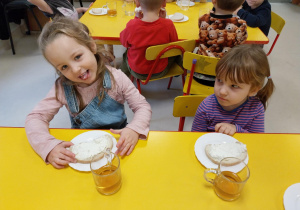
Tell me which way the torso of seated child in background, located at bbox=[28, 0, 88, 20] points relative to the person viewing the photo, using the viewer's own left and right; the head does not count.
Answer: facing to the right of the viewer

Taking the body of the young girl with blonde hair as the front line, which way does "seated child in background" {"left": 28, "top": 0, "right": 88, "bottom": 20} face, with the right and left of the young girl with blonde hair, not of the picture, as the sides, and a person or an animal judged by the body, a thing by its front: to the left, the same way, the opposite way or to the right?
to the left

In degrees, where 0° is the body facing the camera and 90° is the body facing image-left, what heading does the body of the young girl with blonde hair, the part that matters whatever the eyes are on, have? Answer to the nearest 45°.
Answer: approximately 0°

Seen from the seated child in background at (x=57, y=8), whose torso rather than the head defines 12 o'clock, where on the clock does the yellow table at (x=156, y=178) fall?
The yellow table is roughly at 3 o'clock from the seated child in background.

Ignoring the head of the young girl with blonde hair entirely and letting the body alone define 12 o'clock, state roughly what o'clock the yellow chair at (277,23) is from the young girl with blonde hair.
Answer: The yellow chair is roughly at 8 o'clock from the young girl with blonde hair.

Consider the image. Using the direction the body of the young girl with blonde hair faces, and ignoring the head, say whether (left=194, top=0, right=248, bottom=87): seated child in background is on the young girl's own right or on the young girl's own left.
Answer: on the young girl's own left

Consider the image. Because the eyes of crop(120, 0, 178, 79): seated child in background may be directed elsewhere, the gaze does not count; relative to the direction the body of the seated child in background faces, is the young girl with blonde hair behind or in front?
behind

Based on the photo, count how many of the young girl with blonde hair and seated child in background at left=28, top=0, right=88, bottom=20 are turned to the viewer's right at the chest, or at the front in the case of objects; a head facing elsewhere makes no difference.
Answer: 1

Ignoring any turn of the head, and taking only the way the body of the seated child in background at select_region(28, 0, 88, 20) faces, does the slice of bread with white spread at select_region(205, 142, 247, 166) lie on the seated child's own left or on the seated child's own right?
on the seated child's own right

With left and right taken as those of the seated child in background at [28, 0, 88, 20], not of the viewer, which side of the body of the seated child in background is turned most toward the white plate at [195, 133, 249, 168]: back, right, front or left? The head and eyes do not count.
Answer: right

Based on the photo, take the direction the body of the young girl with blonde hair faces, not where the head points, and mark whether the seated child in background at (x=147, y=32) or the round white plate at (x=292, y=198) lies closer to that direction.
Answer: the round white plate

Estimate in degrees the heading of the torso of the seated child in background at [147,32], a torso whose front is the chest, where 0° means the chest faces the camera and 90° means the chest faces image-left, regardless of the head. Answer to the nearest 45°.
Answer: approximately 180°

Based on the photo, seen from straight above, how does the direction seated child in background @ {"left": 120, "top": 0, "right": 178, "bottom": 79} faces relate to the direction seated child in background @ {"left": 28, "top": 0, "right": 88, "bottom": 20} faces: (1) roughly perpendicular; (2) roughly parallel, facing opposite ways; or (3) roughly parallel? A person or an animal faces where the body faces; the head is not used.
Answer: roughly perpendicular

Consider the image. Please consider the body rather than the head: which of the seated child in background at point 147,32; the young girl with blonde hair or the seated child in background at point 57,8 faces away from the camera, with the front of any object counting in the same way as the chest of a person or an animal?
the seated child in background at point 147,32
